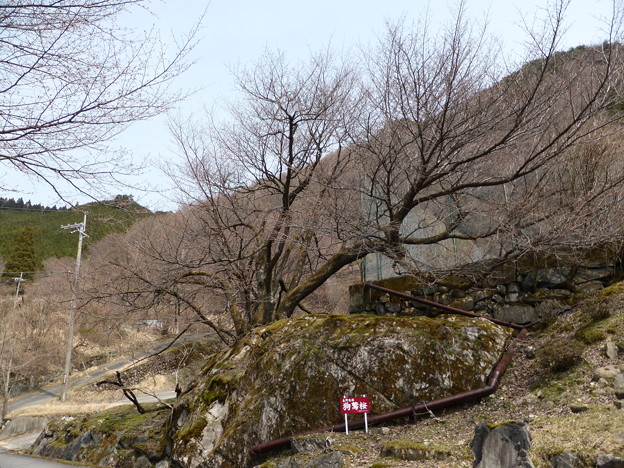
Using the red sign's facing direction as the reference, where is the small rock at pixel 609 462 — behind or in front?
in front

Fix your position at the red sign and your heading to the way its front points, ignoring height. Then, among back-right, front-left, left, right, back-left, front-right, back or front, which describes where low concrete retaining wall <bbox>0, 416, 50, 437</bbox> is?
back-right

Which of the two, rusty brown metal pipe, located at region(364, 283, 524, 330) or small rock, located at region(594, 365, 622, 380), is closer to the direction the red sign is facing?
the small rock

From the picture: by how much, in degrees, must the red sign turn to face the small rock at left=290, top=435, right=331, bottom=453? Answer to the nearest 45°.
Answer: approximately 90° to its right

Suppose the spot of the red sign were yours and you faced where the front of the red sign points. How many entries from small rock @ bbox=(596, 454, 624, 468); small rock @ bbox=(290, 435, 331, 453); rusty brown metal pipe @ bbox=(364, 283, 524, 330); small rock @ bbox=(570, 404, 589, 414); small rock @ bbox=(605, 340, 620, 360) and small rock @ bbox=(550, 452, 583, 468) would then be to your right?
1

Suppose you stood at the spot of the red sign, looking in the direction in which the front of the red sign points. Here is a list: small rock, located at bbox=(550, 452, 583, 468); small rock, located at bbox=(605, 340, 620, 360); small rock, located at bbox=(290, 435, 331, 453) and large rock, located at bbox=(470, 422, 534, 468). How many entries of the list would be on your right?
1

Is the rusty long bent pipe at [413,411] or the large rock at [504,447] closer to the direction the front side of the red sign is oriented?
the large rock

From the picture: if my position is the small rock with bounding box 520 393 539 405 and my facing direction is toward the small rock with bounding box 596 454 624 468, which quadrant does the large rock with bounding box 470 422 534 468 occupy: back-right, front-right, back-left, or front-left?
front-right

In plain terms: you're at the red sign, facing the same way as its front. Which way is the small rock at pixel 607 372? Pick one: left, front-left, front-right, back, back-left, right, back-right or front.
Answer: left

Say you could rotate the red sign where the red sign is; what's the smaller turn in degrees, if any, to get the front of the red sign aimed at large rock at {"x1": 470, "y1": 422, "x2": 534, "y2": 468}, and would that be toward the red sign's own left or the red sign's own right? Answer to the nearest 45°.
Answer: approximately 45° to the red sign's own left

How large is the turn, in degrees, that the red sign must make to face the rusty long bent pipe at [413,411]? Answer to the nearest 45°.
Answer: approximately 135° to its left

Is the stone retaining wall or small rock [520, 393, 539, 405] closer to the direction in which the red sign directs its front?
the small rock

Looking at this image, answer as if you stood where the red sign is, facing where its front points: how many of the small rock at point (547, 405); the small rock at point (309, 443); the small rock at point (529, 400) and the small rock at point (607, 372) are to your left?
3

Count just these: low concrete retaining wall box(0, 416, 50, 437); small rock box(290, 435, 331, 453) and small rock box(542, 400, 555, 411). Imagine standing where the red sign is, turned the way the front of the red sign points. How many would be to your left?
1

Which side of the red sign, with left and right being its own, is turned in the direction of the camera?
front

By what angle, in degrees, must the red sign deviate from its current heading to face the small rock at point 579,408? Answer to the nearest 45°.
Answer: approximately 90° to its left

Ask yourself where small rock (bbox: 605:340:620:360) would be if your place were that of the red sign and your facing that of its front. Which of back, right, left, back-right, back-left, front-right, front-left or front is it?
left

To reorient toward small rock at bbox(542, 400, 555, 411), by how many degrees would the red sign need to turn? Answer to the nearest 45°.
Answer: approximately 90° to its left
